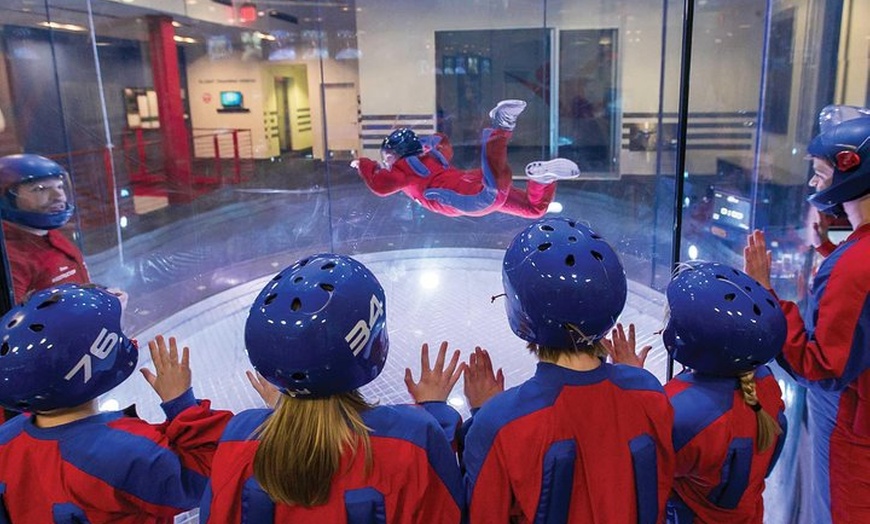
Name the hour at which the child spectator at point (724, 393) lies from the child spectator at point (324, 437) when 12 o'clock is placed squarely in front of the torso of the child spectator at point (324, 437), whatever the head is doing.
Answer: the child spectator at point (724, 393) is roughly at 3 o'clock from the child spectator at point (324, 437).

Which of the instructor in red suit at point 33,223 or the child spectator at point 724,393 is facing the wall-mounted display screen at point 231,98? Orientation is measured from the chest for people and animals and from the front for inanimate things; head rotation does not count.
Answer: the child spectator

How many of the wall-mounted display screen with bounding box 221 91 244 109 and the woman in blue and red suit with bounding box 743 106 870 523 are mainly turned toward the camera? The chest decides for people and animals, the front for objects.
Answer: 1

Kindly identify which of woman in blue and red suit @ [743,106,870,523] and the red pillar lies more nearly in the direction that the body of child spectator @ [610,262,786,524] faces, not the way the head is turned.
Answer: the red pillar

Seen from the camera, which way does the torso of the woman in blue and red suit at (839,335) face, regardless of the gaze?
to the viewer's left

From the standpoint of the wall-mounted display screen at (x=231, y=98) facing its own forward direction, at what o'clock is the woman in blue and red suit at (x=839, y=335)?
The woman in blue and red suit is roughly at 11 o'clock from the wall-mounted display screen.

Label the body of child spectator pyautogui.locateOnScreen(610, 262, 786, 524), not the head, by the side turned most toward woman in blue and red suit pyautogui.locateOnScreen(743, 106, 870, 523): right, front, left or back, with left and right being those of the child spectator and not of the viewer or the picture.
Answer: right

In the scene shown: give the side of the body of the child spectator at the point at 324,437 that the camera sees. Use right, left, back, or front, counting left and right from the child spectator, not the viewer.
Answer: back

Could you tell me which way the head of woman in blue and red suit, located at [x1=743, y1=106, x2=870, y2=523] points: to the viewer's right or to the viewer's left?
to the viewer's left

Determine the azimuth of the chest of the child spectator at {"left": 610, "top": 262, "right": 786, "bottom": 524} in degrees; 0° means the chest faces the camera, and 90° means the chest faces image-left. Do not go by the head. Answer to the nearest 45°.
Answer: approximately 135°
